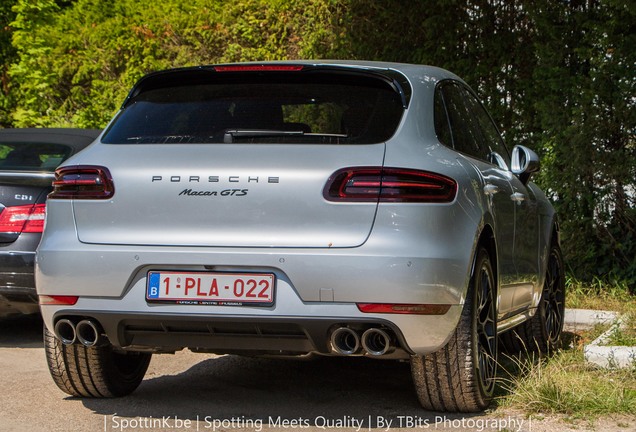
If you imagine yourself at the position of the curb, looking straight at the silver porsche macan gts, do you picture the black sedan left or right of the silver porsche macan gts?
right

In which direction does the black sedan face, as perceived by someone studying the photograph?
facing away from the viewer and to the right of the viewer

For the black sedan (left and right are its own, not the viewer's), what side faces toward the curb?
right

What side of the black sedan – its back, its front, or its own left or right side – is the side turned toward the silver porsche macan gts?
right
